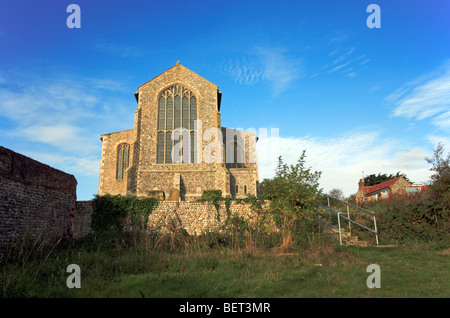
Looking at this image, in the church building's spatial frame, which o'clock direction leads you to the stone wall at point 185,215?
The stone wall is roughly at 12 o'clock from the church building.

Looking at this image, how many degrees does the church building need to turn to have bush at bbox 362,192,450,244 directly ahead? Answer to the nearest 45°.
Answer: approximately 45° to its left

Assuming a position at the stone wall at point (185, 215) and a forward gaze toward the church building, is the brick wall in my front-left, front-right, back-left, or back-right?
back-left

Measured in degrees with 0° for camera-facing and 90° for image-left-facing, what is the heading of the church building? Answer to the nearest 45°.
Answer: approximately 0°

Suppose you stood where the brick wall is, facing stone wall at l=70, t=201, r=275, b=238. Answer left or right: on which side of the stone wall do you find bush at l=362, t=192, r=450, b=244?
right
